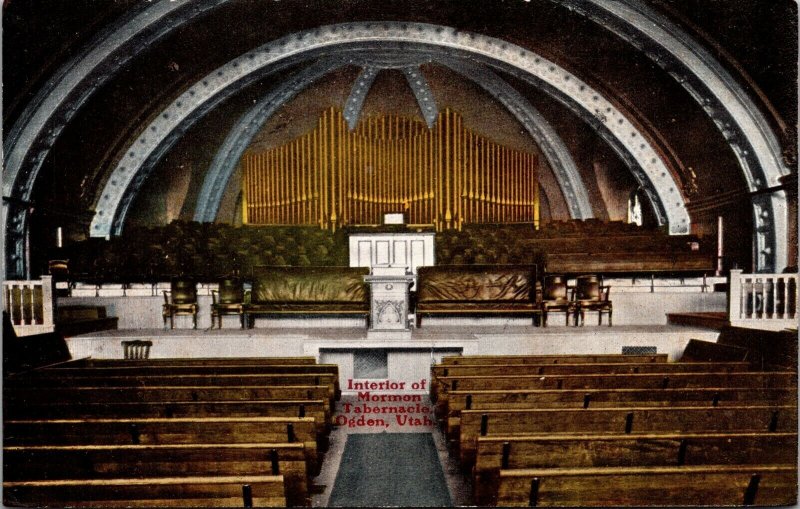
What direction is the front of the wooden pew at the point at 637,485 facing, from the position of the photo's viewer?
facing away from the viewer

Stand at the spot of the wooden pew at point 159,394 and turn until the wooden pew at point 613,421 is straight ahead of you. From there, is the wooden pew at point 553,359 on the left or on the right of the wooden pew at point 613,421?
left

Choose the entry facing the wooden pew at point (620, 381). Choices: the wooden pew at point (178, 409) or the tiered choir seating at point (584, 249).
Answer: the tiered choir seating

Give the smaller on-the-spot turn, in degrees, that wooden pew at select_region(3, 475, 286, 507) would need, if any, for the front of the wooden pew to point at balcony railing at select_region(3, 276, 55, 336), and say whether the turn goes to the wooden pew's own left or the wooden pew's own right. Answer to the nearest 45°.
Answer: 0° — it already faces it

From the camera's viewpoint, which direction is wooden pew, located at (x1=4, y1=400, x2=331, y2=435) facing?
away from the camera

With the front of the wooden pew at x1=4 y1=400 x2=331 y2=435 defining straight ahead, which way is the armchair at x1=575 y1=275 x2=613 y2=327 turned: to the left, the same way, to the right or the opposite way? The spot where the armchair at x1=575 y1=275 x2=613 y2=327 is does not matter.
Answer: the opposite way

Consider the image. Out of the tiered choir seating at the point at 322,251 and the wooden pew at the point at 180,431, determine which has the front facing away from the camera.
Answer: the wooden pew

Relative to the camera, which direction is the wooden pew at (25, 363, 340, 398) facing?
away from the camera

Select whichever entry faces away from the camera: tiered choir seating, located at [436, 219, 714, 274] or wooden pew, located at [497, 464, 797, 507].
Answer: the wooden pew

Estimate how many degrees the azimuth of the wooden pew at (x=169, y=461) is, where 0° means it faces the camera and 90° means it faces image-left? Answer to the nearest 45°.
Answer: approximately 180°

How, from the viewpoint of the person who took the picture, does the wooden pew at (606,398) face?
facing away from the viewer

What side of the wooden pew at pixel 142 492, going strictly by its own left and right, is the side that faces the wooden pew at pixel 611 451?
right

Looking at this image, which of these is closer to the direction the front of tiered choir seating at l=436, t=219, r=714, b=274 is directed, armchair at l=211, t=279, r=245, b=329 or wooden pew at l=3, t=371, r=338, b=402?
the wooden pew

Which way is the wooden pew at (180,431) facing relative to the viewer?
away from the camera

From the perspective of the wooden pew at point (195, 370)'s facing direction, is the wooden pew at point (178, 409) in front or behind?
behind

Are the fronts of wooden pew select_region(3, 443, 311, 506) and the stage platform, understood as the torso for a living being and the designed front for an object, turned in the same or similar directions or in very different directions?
very different directions
